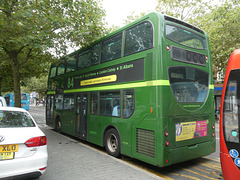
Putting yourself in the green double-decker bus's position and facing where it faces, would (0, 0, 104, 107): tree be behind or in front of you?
in front

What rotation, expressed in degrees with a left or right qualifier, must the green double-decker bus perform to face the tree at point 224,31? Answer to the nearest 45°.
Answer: approximately 90° to its right

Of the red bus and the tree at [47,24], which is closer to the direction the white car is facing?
the tree

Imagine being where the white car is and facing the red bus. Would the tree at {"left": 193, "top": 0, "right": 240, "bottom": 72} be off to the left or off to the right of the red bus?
left

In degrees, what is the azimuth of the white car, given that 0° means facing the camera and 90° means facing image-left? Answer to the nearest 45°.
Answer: approximately 180°

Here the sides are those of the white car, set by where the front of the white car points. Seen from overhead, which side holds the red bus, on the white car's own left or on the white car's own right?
on the white car's own right

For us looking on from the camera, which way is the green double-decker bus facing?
facing away from the viewer and to the left of the viewer
